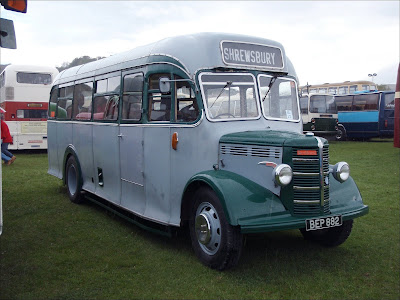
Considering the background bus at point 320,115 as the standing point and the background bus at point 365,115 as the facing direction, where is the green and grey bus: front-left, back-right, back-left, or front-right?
back-right

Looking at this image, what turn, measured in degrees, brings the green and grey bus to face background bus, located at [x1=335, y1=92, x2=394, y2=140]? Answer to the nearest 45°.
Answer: approximately 90° to its left
